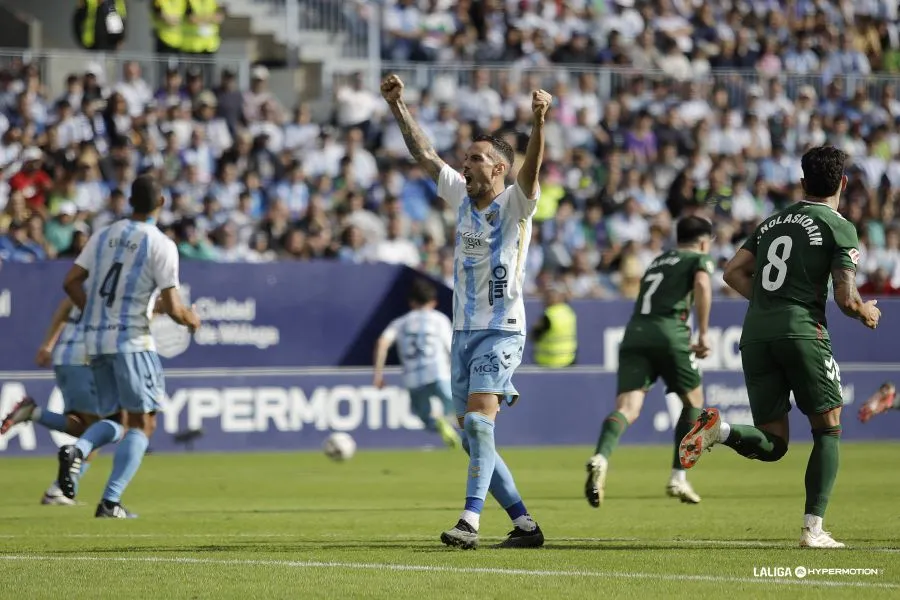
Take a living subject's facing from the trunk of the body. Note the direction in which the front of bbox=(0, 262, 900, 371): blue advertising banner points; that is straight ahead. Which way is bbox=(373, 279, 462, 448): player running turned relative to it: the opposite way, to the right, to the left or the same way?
the opposite way

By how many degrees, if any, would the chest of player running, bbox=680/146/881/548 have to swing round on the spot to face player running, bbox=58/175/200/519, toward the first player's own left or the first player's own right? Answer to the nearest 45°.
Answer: approximately 135° to the first player's own left

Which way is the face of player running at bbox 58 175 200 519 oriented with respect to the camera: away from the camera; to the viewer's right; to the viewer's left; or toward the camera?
away from the camera

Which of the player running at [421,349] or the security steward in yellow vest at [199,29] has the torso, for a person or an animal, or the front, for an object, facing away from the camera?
the player running

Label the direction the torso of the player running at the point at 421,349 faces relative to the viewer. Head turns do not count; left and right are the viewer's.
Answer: facing away from the viewer

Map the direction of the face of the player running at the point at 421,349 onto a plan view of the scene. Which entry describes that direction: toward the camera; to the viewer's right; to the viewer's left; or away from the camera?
away from the camera

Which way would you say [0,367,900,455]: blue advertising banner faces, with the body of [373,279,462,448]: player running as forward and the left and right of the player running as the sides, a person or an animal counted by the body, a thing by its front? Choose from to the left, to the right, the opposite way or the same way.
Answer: the opposite way

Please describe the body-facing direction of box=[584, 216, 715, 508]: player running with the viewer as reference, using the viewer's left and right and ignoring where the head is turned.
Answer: facing away from the viewer and to the right of the viewer

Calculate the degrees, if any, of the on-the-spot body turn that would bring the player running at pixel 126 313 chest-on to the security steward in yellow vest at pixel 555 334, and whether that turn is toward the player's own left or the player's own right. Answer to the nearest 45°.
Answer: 0° — they already face them
